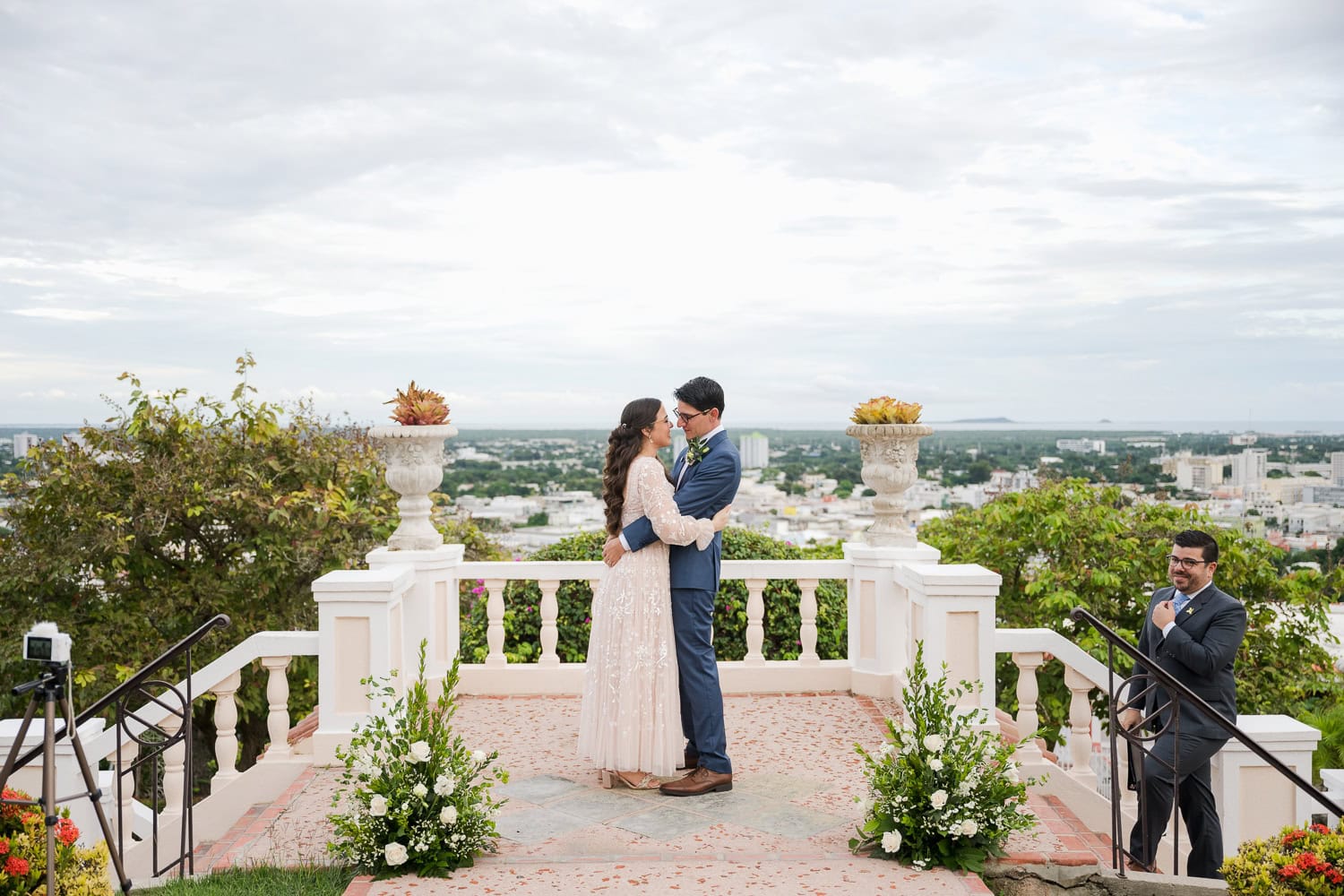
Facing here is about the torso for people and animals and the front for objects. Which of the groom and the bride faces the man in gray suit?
the bride

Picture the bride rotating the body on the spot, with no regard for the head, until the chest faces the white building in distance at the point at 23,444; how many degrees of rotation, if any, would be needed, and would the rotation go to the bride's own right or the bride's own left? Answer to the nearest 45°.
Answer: approximately 135° to the bride's own left

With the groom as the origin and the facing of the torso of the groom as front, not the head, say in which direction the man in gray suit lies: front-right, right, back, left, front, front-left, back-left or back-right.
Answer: back

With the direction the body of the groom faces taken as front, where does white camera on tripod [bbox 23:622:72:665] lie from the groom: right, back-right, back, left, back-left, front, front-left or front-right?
front-left

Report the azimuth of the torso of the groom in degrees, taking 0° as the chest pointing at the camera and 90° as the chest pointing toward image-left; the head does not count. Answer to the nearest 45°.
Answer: approximately 90°

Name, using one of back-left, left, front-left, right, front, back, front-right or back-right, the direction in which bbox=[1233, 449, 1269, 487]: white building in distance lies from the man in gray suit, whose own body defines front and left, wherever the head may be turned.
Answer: back-right

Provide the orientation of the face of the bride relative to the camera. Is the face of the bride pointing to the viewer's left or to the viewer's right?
to the viewer's right

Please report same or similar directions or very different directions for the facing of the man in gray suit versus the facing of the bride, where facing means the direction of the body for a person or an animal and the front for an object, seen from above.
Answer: very different directions

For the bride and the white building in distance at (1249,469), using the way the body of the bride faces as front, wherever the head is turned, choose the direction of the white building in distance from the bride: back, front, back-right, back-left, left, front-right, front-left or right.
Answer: front-left

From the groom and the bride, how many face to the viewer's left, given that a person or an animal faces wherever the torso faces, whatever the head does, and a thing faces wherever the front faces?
1

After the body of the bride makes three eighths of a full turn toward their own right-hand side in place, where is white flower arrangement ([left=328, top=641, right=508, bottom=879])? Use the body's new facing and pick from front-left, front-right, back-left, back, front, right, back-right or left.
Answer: front

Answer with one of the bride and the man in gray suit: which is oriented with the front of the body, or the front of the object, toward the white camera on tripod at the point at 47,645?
the man in gray suit

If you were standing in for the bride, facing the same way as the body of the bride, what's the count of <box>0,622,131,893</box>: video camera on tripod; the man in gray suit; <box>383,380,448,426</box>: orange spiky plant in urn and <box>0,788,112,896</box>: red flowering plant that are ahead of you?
1

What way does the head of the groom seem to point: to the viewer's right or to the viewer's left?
to the viewer's left

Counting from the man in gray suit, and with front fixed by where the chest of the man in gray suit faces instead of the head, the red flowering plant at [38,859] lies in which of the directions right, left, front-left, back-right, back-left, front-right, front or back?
front

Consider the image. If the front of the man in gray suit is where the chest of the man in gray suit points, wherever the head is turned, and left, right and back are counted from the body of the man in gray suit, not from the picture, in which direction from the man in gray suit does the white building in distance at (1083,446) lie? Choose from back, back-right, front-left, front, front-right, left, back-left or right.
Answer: back-right

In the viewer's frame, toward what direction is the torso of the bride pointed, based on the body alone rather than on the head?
to the viewer's right

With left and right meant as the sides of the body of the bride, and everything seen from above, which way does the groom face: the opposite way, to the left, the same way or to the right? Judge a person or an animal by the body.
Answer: the opposite way
